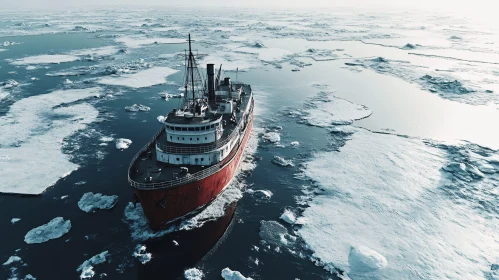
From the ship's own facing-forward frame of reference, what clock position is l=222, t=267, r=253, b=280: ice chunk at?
The ice chunk is roughly at 10 o'clock from the ship.

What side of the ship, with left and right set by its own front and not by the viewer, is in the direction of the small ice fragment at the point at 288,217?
left

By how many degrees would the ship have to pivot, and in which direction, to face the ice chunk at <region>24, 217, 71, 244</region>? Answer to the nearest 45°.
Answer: approximately 45° to its right

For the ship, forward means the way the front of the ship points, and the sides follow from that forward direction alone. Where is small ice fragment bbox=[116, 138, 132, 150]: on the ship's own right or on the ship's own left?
on the ship's own right

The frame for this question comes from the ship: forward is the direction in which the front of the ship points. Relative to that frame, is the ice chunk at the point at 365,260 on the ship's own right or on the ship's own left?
on the ship's own left

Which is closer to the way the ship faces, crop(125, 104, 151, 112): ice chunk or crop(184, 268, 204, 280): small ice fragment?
the small ice fragment

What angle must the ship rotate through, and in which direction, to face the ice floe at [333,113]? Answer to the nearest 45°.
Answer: approximately 180°
